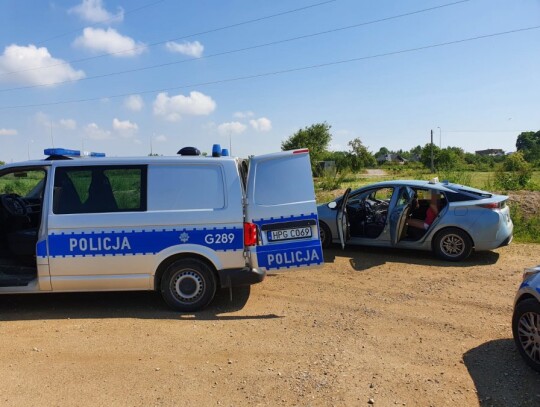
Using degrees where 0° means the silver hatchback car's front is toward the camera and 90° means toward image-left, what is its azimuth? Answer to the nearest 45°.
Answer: approximately 90°

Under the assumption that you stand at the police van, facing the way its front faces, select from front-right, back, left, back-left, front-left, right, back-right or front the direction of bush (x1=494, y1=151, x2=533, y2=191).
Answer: back-right

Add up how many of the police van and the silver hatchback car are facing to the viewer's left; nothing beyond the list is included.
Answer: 2

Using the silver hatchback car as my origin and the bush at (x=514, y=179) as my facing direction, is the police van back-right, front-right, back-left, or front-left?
back-left

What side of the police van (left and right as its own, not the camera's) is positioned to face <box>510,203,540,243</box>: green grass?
back

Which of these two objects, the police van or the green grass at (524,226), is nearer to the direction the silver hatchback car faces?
the police van

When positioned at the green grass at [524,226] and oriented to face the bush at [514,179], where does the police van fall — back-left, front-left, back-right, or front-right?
back-left

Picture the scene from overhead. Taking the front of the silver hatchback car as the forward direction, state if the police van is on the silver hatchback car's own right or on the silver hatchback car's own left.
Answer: on the silver hatchback car's own left

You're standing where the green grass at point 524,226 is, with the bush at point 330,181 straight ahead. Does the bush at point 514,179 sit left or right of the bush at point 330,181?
right

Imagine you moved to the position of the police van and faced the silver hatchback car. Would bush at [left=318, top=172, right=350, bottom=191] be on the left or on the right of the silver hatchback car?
left

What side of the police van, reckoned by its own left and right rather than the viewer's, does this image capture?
left
